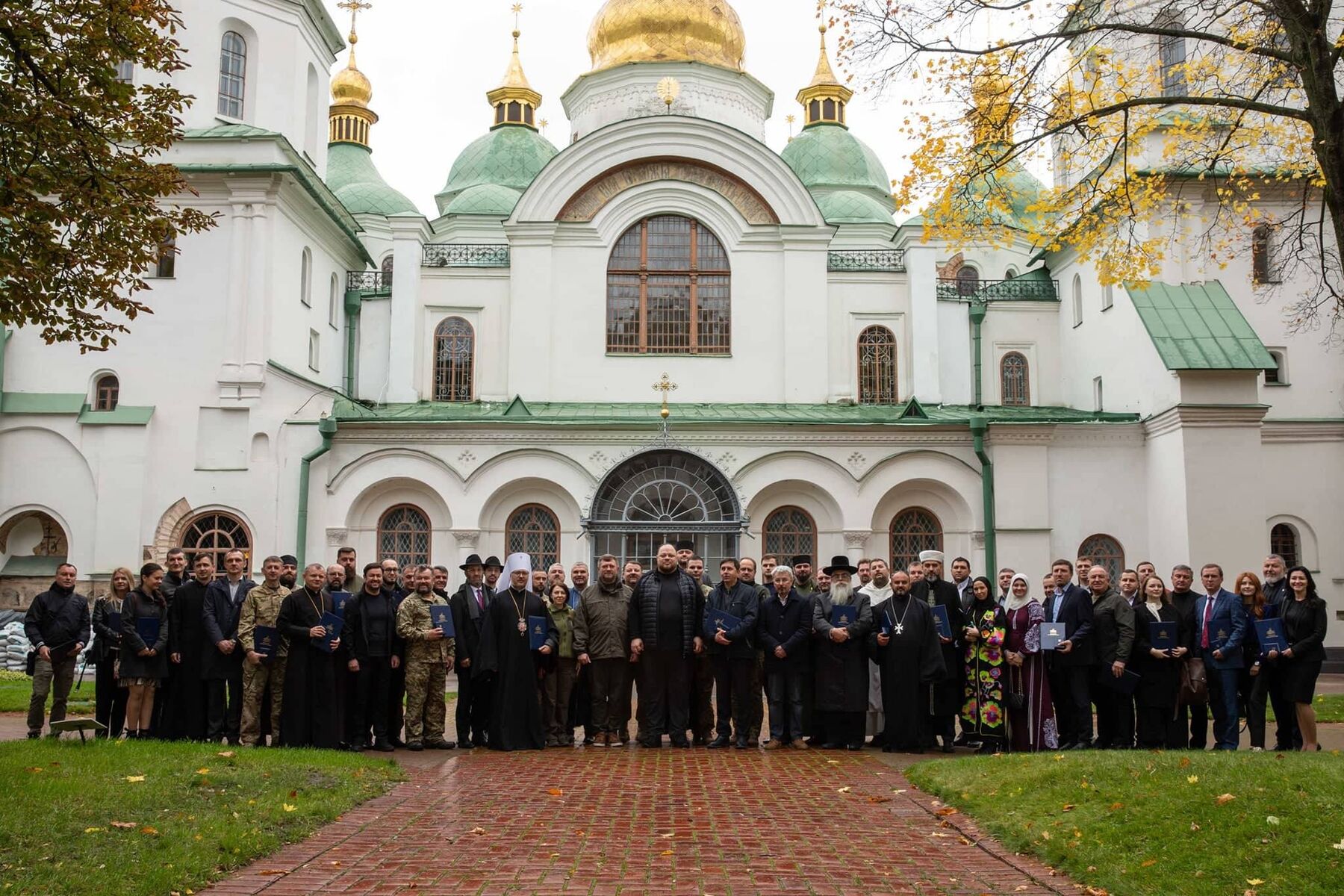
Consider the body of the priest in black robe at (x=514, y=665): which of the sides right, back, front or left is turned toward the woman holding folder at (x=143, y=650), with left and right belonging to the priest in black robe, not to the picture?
right

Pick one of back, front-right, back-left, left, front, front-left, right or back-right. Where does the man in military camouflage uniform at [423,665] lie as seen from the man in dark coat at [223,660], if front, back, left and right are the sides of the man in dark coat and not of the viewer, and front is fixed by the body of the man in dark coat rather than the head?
left

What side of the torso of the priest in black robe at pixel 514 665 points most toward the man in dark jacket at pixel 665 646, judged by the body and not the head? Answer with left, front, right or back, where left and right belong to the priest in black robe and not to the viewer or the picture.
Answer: left

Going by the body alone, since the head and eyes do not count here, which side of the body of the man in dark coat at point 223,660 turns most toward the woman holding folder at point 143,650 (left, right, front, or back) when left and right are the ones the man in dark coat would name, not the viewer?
right

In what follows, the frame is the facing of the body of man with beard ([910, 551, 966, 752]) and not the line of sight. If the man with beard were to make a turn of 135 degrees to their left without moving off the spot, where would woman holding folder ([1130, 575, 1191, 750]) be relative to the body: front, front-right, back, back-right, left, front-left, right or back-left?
front-right

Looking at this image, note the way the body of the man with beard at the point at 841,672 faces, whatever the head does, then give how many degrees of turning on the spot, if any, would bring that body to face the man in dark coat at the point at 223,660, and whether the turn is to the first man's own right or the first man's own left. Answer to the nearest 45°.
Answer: approximately 90° to the first man's own right

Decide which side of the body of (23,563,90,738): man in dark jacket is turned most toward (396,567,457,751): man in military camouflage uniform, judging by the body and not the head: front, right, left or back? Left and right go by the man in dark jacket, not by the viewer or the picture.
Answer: left

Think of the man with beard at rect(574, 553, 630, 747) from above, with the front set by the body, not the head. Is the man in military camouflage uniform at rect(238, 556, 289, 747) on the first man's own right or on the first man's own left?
on the first man's own right

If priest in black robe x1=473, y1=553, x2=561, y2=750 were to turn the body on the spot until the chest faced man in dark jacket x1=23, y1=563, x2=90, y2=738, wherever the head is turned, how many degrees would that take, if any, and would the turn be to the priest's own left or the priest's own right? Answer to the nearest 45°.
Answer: approximately 90° to the priest's own right

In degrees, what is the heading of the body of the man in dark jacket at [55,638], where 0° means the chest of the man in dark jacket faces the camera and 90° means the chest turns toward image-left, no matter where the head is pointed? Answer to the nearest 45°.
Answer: approximately 0°
